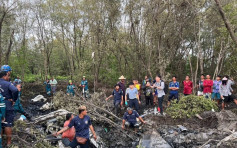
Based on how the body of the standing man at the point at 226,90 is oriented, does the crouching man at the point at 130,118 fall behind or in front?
in front

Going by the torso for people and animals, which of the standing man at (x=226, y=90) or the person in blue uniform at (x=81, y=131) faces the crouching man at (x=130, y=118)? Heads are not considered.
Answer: the standing man

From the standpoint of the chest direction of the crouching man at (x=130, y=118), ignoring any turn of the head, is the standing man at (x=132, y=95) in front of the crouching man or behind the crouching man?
behind

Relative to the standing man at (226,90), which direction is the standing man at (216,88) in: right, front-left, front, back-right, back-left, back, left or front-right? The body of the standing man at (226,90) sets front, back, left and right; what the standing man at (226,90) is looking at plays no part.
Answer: right

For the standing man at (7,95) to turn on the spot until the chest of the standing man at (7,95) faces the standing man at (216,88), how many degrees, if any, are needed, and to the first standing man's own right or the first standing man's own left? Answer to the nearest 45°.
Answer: approximately 45° to the first standing man's own right

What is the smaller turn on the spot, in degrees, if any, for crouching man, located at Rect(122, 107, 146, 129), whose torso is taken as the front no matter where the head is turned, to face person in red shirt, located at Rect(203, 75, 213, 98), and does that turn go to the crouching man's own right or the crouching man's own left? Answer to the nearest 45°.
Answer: approximately 135° to the crouching man's own left

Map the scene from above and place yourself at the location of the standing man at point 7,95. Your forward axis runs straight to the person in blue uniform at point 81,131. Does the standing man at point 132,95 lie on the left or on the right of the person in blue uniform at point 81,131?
left

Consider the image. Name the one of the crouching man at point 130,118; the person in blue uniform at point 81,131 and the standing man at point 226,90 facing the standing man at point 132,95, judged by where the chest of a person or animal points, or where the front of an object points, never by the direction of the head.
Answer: the standing man at point 226,90

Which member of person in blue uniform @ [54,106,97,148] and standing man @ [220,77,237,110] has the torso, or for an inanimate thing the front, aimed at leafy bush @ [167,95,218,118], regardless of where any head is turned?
the standing man

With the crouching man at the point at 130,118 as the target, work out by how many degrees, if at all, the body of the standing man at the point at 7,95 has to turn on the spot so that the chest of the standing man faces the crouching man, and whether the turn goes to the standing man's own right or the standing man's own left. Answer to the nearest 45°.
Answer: approximately 45° to the standing man's own right
